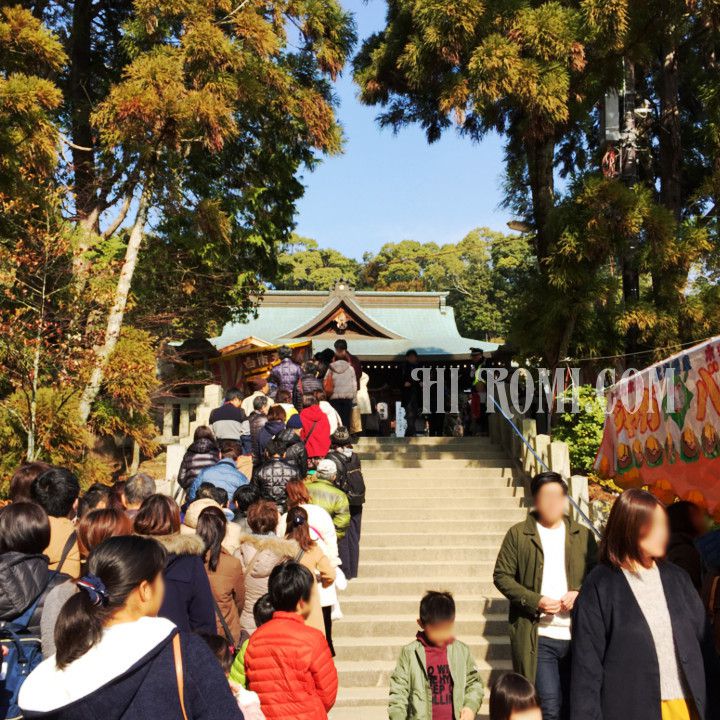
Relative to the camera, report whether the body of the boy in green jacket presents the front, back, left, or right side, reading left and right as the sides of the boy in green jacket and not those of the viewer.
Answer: front

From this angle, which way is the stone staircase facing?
toward the camera

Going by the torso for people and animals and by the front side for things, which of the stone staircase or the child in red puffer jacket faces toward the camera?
the stone staircase

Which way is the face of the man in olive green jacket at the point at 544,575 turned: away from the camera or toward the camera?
toward the camera

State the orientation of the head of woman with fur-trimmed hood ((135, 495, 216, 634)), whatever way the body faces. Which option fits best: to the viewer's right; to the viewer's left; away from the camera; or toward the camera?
away from the camera

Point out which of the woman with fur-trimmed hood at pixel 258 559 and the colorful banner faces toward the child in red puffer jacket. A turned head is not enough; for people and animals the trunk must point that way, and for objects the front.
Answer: the colorful banner

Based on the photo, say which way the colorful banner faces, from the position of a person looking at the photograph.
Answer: facing the viewer and to the left of the viewer

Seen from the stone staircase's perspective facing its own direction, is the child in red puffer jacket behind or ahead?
ahead

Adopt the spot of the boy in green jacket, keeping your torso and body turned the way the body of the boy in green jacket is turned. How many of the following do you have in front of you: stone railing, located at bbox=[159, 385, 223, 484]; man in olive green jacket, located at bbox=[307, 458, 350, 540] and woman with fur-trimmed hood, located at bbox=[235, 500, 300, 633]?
0

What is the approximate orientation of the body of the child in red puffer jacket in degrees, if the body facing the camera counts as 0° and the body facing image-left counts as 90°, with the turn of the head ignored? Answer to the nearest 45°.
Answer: approximately 225°

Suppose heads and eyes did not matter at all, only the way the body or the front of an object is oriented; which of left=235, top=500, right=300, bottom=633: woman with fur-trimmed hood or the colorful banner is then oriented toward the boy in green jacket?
the colorful banner

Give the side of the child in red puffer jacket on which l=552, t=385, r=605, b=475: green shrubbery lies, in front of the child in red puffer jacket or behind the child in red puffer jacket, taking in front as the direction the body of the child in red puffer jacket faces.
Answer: in front

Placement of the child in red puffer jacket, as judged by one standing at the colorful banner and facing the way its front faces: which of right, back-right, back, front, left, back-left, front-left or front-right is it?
front

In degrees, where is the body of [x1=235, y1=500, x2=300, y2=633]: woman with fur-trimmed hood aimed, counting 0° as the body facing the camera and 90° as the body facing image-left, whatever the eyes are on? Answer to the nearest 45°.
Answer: approximately 180°
